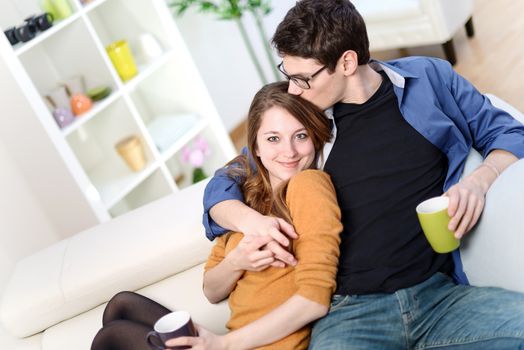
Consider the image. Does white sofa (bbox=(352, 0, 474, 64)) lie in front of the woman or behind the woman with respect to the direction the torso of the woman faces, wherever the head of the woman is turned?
behind

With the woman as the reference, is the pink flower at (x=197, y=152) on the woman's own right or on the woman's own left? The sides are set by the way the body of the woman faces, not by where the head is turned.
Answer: on the woman's own right

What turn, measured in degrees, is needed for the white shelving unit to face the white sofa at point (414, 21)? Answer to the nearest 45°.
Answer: approximately 90° to its left

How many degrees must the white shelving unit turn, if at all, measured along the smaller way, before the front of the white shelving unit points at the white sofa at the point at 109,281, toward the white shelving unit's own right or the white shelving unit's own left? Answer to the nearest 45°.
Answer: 0° — it already faces it

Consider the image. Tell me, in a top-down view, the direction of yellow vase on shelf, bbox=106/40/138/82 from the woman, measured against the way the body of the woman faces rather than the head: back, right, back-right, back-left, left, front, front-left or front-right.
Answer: back-right

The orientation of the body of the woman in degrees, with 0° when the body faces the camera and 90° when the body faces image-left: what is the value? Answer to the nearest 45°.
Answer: approximately 45°

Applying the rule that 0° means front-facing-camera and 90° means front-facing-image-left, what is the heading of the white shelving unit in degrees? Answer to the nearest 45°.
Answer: approximately 0°

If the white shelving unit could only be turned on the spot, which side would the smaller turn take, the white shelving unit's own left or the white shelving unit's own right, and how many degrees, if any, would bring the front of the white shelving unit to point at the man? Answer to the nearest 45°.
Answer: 0° — it already faces them

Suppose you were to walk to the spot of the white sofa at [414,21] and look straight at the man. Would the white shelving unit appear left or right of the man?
right
